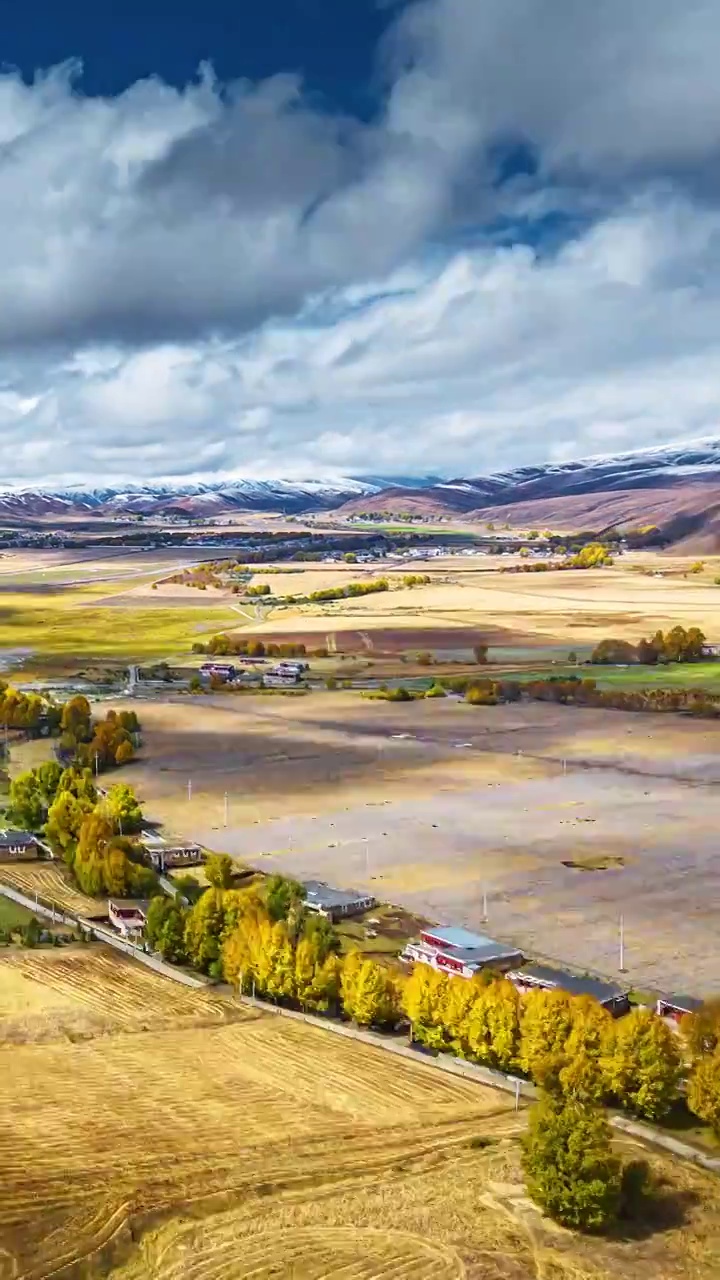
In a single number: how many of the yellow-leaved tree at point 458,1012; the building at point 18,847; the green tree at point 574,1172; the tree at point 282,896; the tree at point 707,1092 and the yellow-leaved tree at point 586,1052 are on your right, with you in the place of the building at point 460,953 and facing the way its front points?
2

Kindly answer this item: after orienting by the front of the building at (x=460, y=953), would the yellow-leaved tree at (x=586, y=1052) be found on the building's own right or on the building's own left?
on the building's own left

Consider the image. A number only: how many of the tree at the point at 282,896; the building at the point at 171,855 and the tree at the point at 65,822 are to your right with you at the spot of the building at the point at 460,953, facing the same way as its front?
3

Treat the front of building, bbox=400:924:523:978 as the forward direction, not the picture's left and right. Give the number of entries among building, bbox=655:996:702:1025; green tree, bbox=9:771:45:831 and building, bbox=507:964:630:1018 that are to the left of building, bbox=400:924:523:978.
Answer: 2

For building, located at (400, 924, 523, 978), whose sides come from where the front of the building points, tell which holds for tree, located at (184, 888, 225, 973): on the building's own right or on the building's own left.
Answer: on the building's own right

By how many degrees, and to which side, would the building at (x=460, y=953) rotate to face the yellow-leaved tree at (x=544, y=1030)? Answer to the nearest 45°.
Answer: approximately 45° to its left

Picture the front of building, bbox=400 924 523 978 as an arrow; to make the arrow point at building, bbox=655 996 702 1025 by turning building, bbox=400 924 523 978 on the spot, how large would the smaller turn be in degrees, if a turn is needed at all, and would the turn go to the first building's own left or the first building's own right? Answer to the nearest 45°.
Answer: approximately 90° to the first building's own left

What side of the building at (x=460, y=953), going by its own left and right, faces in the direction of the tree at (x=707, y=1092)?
left

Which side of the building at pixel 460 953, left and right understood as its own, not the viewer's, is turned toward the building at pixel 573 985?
left

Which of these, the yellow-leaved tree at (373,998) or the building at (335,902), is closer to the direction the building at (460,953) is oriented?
the yellow-leaved tree

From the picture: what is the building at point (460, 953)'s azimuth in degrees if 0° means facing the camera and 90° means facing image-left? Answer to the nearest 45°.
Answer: approximately 45°

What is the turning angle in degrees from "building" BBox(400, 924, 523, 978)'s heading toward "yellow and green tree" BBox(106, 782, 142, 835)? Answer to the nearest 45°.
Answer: approximately 90° to its right

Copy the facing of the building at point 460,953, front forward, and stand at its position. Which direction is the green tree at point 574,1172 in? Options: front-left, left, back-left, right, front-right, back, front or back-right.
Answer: front-left

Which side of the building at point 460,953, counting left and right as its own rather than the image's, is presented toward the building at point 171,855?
right

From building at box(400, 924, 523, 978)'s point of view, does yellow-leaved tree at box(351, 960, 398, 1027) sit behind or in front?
in front

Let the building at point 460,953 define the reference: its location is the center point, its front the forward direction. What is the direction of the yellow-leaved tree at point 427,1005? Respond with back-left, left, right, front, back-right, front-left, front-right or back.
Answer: front-left
